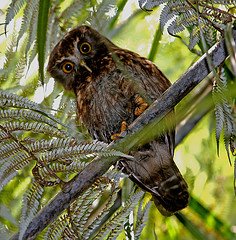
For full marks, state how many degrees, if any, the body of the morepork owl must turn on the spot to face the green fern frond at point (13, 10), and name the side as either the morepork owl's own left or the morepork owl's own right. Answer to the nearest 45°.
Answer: approximately 45° to the morepork owl's own right

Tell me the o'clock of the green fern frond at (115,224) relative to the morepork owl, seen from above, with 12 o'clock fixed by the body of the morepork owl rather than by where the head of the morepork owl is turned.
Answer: The green fern frond is roughly at 12 o'clock from the morepork owl.

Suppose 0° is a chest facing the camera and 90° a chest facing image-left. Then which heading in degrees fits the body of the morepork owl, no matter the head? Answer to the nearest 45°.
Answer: approximately 0°
